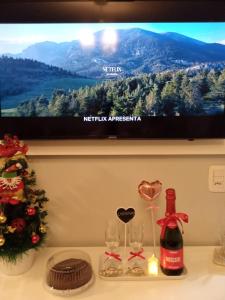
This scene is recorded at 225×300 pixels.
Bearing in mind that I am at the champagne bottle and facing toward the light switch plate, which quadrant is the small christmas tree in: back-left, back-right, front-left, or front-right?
back-left

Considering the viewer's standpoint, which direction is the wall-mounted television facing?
facing the viewer
